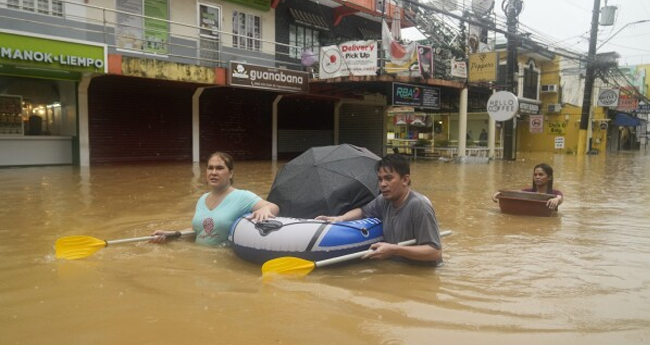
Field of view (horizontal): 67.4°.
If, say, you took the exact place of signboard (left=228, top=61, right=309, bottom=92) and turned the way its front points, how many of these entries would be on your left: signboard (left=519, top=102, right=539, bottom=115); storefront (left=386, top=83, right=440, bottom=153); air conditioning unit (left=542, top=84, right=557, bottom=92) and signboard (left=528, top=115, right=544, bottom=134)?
4

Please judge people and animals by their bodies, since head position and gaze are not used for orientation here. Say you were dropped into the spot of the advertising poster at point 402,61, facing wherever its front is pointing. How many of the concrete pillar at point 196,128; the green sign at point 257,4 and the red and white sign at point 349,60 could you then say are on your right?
3

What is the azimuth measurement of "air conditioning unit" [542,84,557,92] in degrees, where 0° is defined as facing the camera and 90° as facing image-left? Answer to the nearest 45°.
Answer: approximately 0°

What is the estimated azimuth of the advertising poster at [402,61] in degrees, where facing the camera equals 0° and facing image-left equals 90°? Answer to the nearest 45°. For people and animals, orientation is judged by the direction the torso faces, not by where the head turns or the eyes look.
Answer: approximately 0°

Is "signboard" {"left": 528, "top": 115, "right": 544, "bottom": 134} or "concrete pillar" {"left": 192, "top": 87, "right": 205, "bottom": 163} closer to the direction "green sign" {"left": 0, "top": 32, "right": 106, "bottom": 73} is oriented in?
the signboard

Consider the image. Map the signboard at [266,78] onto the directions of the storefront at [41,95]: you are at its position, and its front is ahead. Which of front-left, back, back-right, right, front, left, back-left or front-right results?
front-left
